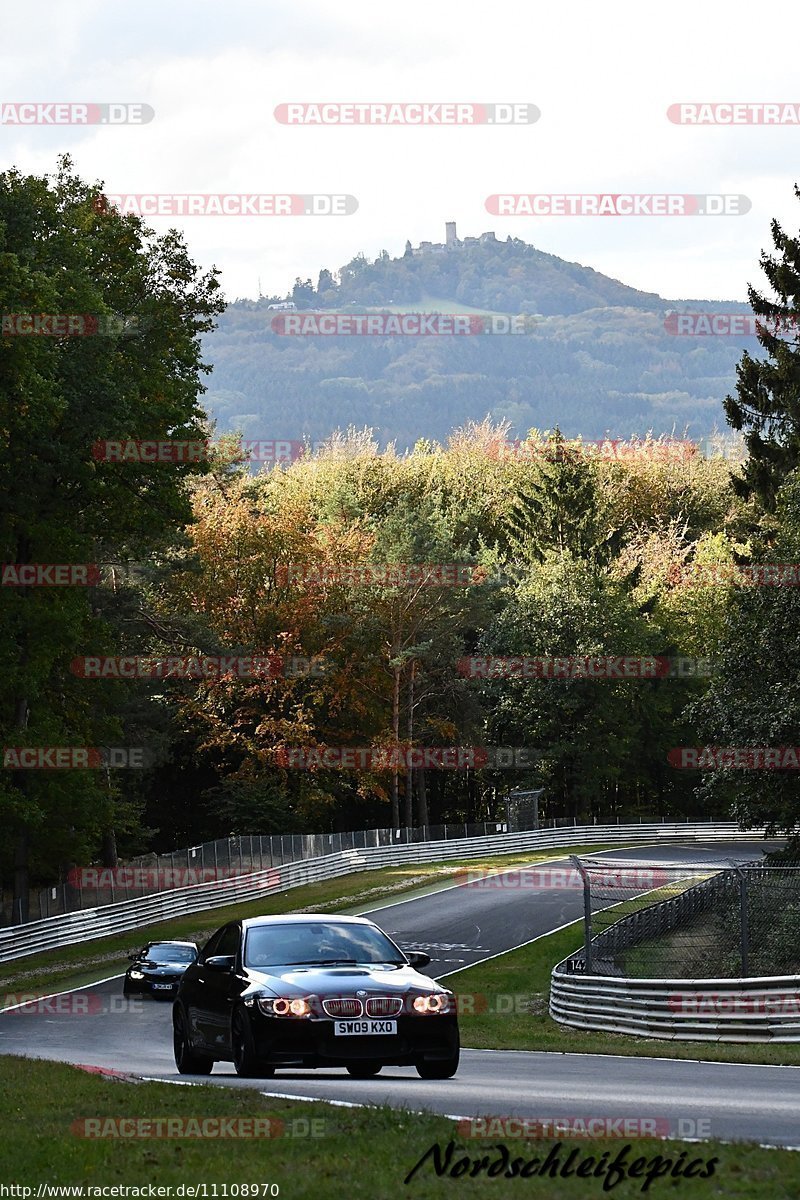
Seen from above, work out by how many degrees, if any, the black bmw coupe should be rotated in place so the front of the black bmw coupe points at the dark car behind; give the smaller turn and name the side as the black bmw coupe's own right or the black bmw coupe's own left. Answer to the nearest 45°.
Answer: approximately 135° to the black bmw coupe's own left

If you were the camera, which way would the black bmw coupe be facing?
facing the viewer and to the right of the viewer

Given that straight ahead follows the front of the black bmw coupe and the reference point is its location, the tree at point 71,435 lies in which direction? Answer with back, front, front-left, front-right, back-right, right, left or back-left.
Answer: back-left

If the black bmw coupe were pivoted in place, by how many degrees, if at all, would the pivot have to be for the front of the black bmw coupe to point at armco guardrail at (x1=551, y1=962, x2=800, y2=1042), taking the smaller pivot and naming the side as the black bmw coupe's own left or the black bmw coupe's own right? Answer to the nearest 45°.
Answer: approximately 90° to the black bmw coupe's own left
